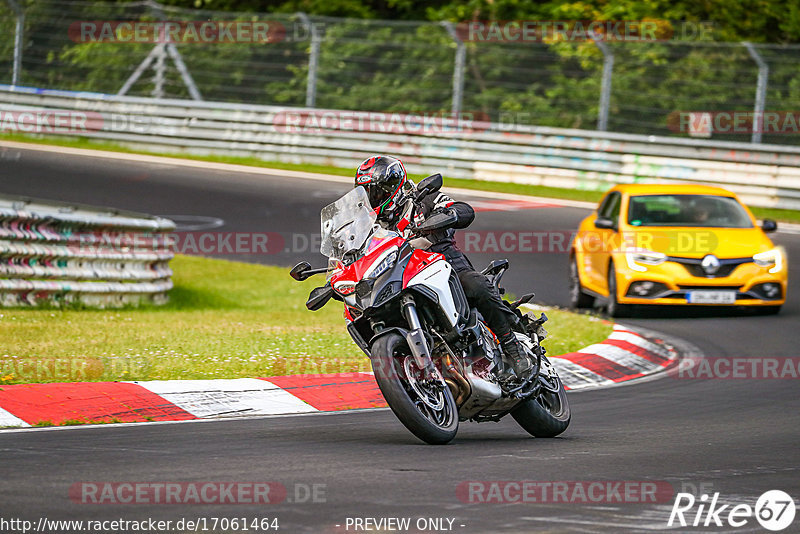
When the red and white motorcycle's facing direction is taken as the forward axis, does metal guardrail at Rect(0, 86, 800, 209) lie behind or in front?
behind

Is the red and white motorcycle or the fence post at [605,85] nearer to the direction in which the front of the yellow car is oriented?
the red and white motorcycle

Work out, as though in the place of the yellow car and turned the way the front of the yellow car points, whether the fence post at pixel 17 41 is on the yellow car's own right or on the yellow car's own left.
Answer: on the yellow car's own right

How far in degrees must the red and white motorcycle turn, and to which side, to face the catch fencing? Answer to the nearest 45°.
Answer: approximately 135° to its right

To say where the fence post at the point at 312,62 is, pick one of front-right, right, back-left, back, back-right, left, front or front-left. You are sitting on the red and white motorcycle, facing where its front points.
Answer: back-right

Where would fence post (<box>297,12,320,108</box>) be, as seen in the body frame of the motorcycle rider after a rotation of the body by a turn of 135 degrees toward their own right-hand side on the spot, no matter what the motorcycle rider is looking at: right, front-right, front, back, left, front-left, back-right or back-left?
front

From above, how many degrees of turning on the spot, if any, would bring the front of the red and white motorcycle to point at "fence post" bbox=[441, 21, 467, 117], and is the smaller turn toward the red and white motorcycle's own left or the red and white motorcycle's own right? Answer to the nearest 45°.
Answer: approximately 135° to the red and white motorcycle's own right
